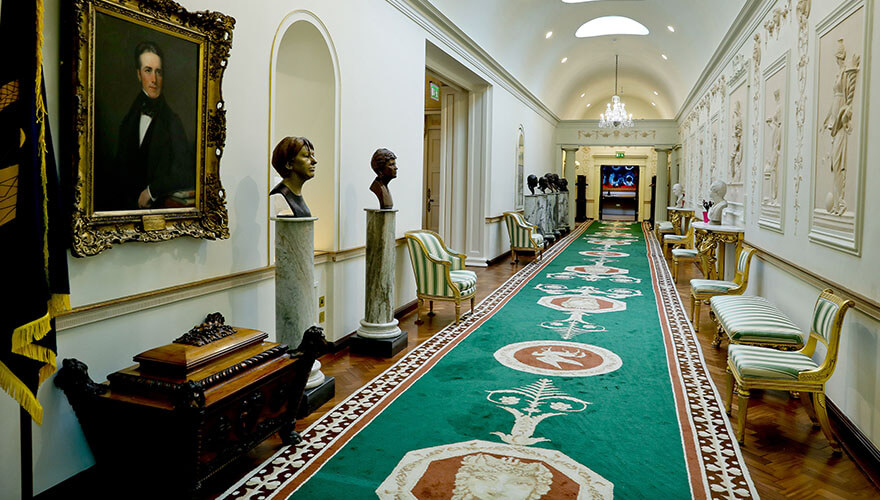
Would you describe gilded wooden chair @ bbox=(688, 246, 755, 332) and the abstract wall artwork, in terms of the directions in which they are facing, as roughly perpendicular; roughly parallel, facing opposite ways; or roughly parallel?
roughly perpendicular

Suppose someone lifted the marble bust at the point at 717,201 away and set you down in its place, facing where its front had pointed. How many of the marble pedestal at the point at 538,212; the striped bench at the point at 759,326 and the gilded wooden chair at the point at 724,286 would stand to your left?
2

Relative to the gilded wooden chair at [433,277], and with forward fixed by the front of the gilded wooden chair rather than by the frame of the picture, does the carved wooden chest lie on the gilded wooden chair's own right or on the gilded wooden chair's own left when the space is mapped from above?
on the gilded wooden chair's own right

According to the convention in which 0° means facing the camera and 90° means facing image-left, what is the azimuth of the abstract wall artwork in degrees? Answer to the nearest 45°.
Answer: approximately 0°

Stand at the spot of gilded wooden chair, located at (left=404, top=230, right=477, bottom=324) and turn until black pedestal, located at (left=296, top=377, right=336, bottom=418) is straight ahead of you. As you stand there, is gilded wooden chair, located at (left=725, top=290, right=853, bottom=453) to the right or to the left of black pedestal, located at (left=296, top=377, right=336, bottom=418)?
left

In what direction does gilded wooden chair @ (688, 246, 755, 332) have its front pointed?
to the viewer's left

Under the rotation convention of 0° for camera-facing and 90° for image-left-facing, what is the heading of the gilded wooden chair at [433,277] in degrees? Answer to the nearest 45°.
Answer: approximately 315°

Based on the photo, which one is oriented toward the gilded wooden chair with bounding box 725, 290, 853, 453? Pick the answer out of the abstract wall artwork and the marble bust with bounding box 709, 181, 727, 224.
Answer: the abstract wall artwork

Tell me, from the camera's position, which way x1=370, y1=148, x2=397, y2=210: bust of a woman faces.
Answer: facing to the right of the viewer
